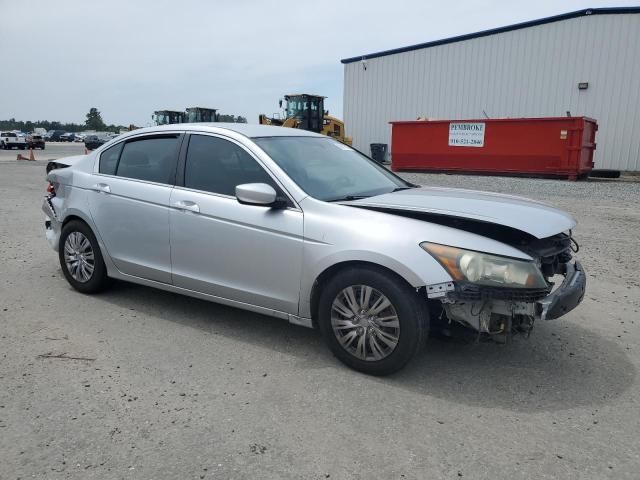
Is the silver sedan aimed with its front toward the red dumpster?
no

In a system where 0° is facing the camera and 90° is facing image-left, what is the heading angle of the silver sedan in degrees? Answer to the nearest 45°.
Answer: approximately 315°

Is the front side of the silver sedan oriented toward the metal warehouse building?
no

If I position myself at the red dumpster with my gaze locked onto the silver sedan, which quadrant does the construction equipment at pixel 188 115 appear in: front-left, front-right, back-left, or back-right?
back-right

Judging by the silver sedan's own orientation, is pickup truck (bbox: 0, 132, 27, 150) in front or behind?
behind

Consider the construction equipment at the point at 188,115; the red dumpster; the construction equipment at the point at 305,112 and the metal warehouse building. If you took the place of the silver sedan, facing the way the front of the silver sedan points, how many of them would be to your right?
0

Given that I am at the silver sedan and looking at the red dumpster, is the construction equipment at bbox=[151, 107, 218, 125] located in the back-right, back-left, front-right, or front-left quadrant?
front-left

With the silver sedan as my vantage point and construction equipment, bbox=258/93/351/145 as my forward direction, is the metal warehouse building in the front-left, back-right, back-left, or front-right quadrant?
front-right

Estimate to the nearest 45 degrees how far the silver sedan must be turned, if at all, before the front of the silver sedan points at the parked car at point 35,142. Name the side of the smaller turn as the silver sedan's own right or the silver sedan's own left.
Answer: approximately 180°

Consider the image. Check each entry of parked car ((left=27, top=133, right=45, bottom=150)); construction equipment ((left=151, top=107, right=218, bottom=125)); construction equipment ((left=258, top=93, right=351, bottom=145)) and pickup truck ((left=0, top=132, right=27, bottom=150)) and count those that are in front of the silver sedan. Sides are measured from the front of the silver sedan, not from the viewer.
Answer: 0

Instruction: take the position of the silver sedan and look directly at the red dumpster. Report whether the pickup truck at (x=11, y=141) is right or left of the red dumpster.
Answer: left

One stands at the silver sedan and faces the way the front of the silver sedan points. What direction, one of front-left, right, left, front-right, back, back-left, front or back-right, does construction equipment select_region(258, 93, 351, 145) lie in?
back-left

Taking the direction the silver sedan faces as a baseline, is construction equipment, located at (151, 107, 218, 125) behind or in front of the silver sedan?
behind
